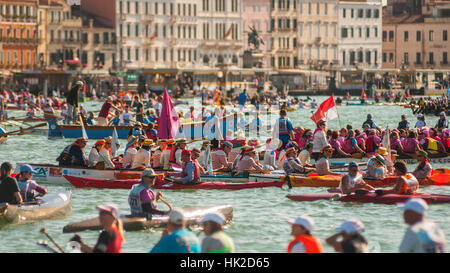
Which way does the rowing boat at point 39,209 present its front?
to the viewer's right

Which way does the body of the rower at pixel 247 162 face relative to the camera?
to the viewer's right

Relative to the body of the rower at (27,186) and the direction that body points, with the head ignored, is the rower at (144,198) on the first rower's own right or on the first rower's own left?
on the first rower's own right

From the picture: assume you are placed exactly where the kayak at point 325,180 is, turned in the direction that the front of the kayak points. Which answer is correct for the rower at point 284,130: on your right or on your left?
on your right

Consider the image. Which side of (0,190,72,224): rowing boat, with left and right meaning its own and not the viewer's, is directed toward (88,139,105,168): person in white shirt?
left

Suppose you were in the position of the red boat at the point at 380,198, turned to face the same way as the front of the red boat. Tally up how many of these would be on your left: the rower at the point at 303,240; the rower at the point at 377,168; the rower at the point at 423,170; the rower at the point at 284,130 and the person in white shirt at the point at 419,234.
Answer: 2

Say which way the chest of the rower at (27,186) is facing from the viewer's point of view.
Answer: to the viewer's right

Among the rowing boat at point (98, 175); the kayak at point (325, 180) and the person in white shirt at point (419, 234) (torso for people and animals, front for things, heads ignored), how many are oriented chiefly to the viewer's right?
0

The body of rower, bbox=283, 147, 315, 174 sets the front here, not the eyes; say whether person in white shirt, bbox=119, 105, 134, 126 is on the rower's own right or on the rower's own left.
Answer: on the rower's own left
